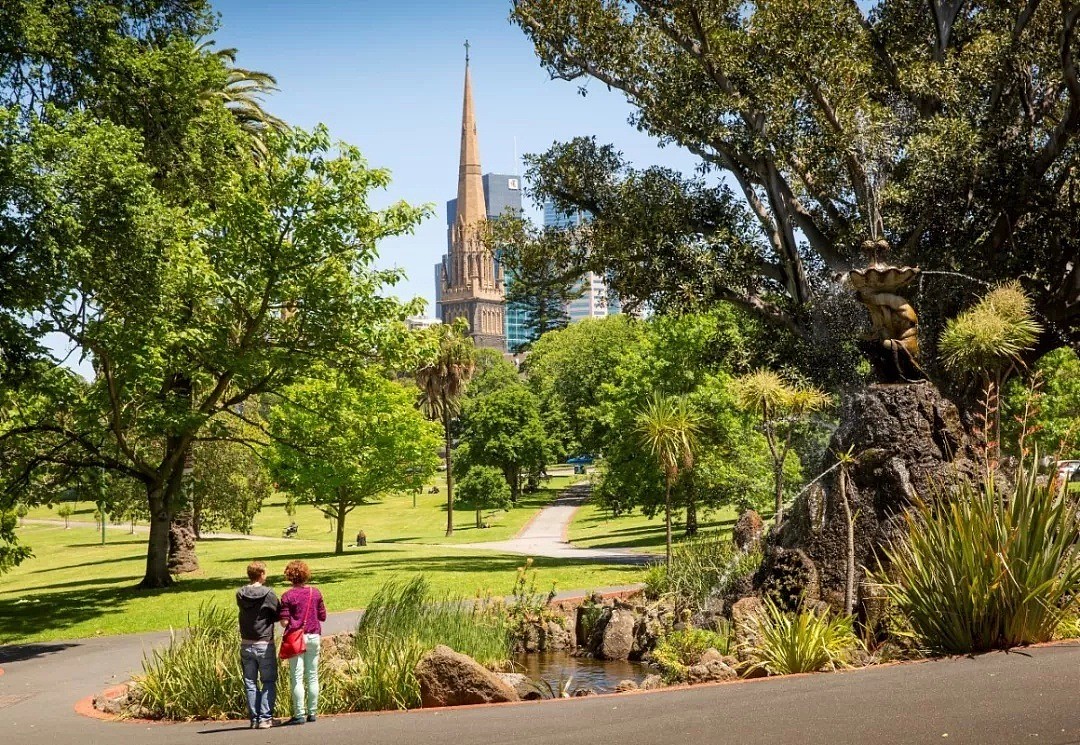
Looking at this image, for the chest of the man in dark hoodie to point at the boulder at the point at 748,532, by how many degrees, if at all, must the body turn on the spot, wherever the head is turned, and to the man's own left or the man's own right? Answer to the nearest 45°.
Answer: approximately 45° to the man's own right

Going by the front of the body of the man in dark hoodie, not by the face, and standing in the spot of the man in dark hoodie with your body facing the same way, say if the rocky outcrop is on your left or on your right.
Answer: on your right

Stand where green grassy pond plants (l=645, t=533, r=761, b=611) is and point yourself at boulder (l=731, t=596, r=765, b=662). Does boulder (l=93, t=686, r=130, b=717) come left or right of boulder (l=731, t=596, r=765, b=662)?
right

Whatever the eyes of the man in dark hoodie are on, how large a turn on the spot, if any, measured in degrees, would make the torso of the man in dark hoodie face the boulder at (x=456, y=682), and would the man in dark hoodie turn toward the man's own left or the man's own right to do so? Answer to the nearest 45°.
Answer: approximately 90° to the man's own right

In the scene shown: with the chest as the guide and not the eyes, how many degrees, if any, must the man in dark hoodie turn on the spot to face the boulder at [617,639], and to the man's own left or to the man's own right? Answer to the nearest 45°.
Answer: approximately 45° to the man's own right

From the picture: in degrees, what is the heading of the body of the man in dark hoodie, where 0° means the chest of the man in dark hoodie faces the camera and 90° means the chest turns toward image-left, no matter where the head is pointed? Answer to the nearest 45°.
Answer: approximately 180°

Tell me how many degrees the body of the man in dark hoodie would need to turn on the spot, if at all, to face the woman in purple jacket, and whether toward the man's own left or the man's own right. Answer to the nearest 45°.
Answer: approximately 90° to the man's own right

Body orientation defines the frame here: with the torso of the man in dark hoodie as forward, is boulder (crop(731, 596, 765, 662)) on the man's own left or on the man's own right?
on the man's own right

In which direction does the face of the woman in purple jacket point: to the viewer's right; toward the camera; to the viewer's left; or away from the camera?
away from the camera
